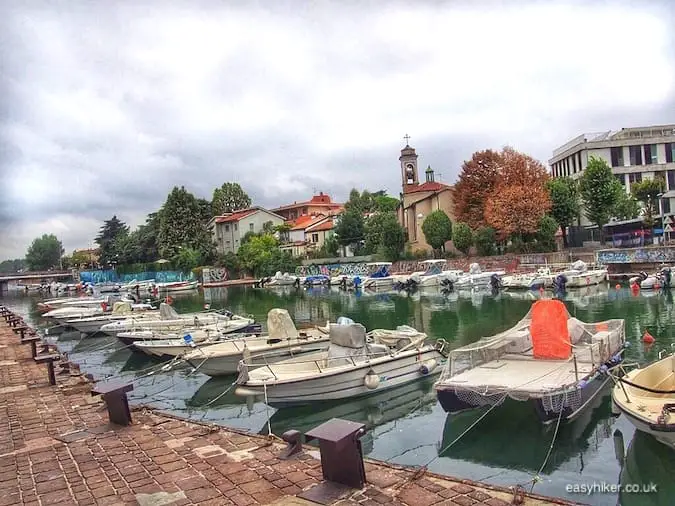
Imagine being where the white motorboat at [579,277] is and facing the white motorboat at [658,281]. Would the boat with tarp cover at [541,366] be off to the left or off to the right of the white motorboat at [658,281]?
right

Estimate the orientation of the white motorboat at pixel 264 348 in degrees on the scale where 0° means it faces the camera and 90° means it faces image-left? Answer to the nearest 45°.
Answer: approximately 45°

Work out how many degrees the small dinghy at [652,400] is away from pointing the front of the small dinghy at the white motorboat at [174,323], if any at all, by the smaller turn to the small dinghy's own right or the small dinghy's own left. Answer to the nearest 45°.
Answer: approximately 90° to the small dinghy's own right

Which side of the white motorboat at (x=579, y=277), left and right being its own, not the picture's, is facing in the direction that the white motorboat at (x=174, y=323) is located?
back

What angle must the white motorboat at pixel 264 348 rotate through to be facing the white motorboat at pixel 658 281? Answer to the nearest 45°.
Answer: approximately 180°

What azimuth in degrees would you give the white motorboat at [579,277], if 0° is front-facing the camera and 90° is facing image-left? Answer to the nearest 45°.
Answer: approximately 225°

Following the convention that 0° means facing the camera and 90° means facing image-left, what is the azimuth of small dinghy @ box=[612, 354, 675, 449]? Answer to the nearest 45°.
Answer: approximately 45°

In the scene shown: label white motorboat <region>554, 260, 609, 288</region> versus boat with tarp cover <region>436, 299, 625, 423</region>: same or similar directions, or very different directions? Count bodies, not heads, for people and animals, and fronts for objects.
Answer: very different directions

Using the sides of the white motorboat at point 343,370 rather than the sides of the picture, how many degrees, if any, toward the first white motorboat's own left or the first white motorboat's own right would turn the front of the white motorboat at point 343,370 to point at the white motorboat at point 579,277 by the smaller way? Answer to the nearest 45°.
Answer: approximately 180°

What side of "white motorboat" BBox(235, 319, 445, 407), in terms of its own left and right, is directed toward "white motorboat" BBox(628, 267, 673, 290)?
back

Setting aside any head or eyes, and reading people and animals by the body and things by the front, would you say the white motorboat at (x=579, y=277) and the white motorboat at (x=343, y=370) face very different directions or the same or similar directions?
very different directions

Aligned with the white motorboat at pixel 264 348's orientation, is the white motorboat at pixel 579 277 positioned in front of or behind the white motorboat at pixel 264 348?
behind
